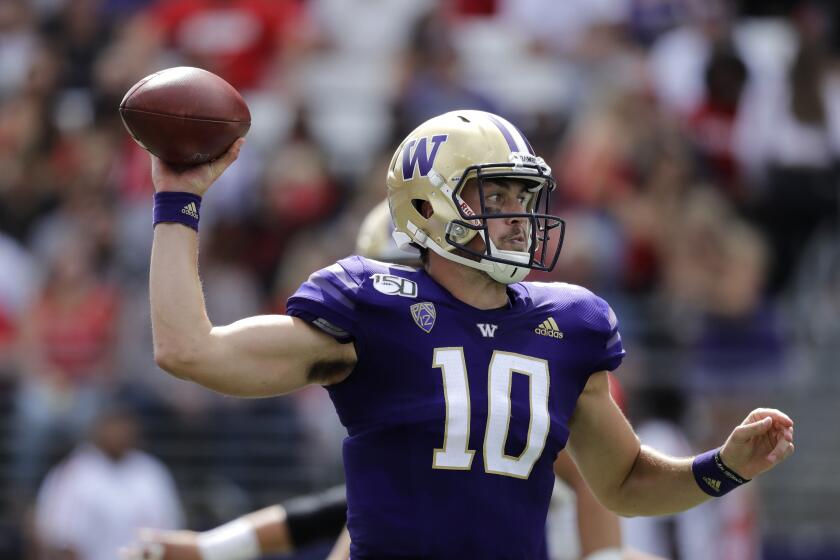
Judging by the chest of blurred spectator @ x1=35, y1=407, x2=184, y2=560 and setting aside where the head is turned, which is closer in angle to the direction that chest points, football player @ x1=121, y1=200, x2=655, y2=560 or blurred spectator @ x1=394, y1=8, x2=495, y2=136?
the football player

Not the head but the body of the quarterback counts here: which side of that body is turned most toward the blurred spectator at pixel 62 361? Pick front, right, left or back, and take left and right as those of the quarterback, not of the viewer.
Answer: back

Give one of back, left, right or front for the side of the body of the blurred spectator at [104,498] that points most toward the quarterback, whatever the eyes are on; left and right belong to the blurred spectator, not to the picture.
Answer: front

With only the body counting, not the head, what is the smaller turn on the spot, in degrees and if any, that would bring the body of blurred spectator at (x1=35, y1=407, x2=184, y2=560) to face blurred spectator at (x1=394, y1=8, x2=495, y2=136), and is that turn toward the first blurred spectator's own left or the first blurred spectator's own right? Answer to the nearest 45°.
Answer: approximately 135° to the first blurred spectator's own left

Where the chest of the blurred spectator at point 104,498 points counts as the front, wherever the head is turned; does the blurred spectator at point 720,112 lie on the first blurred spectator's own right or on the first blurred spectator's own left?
on the first blurred spectator's own left

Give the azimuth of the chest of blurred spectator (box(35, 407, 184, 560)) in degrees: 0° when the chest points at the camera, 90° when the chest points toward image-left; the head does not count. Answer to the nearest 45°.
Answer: approximately 0°

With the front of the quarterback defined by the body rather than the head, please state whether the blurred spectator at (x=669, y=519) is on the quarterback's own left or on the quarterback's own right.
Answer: on the quarterback's own left

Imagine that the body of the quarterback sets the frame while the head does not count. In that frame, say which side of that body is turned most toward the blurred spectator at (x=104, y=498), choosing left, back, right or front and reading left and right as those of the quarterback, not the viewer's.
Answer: back

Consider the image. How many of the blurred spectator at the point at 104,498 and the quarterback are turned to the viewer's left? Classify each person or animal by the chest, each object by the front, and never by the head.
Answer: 0

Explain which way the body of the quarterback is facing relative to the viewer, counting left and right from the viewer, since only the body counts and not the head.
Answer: facing the viewer and to the right of the viewer

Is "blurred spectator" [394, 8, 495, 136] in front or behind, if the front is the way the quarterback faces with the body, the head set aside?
behind

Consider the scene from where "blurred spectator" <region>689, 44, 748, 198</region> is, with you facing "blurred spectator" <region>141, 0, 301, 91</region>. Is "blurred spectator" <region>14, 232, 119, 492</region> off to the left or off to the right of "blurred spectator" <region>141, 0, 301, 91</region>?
left

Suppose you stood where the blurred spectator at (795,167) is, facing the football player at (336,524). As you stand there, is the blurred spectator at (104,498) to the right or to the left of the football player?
right

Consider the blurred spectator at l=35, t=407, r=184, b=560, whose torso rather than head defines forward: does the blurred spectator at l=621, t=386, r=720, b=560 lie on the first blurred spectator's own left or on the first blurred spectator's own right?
on the first blurred spectator's own left
